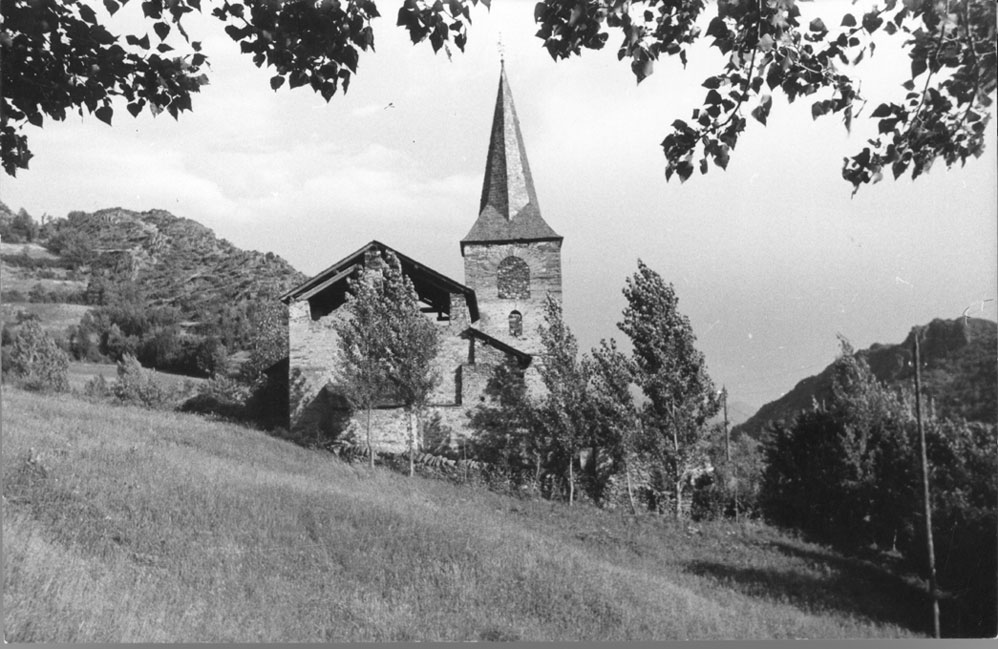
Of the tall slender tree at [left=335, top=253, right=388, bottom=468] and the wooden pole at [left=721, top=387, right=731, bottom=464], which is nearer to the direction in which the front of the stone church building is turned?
the tall slender tree

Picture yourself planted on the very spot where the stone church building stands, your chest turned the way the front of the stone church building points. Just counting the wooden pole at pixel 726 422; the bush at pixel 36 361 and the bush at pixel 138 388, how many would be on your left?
1

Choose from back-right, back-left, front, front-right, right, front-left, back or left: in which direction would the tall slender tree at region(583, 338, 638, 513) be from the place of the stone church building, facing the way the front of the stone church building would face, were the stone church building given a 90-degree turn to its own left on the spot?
front-right

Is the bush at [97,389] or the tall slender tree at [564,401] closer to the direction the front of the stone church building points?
the tall slender tree

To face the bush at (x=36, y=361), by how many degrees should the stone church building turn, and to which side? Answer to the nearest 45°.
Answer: approximately 45° to its right

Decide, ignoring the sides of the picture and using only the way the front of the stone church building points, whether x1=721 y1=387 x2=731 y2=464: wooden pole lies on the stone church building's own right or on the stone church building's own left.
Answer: on the stone church building's own left

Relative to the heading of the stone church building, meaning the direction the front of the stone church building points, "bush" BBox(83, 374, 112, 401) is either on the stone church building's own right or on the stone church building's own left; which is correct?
on the stone church building's own right

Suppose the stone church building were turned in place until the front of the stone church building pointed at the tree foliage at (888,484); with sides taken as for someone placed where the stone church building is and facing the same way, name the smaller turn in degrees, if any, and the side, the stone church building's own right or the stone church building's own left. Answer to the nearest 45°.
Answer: approximately 45° to the stone church building's own left

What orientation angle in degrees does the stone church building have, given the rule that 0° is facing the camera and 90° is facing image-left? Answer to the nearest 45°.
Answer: approximately 0°

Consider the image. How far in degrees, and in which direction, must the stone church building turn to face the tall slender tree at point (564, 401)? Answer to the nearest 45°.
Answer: approximately 45° to its left

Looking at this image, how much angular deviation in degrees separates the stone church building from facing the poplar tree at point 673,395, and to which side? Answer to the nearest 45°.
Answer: approximately 45° to its left
